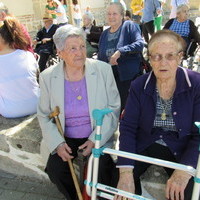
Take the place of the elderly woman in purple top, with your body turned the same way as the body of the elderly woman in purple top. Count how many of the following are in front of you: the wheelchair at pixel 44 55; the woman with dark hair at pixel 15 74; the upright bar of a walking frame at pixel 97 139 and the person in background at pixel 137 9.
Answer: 1

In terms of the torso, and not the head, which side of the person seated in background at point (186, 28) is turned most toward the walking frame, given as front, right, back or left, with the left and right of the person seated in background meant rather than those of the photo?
front

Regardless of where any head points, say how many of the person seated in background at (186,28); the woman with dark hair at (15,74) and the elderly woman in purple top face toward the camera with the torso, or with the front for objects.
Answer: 2

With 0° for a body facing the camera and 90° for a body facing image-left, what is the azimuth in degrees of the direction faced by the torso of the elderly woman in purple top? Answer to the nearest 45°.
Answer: approximately 0°

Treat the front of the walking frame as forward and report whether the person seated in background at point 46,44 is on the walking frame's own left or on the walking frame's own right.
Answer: on the walking frame's own right

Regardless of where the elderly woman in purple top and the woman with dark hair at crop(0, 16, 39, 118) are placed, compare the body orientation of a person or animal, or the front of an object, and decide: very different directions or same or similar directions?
very different directions

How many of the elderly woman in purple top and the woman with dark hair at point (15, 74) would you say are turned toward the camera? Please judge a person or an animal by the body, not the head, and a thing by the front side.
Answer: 1

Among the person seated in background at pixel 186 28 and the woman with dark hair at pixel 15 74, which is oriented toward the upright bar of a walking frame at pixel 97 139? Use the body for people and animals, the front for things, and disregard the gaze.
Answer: the person seated in background

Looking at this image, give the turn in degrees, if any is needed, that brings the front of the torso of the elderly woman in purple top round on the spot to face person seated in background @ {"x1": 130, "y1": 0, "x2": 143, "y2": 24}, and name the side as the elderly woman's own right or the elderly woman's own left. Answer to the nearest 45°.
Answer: approximately 180°

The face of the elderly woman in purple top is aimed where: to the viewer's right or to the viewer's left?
to the viewer's right

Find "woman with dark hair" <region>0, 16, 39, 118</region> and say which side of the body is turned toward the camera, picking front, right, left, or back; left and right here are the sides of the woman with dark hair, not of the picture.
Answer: back
